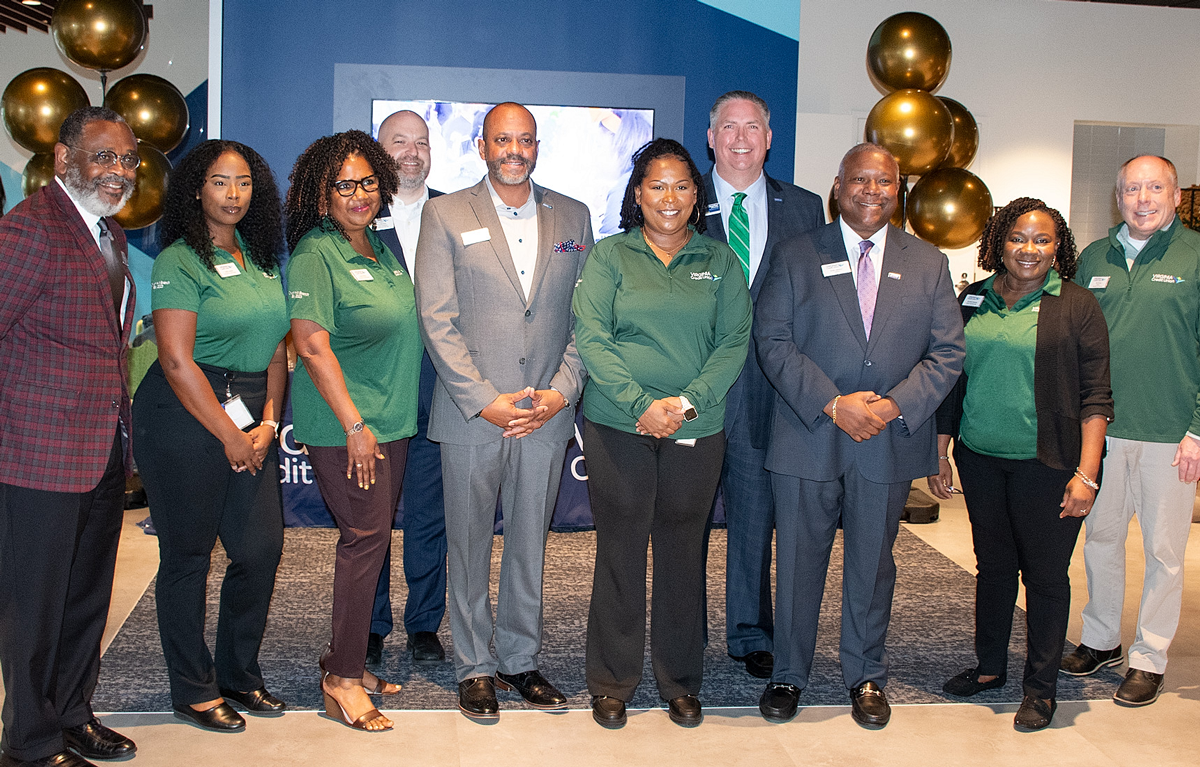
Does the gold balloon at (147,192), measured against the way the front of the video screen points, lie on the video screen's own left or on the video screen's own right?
on the video screen's own right

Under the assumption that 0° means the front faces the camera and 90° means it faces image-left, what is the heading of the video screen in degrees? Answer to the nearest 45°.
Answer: approximately 0°

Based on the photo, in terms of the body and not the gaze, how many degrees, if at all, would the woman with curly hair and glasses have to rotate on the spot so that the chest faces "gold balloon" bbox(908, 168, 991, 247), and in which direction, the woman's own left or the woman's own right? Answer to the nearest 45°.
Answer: approximately 90° to the woman's own left

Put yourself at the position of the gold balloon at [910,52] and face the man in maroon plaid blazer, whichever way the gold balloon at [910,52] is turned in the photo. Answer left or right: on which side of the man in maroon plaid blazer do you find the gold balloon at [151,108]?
right

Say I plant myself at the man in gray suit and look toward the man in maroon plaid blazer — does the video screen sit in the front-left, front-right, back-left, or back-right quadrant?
back-right

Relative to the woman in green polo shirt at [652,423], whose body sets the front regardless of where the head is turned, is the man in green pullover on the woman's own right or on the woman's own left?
on the woman's own left

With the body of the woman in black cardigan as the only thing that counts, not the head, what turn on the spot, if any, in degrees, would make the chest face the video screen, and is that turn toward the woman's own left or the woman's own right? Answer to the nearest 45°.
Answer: approximately 90° to the woman's own right

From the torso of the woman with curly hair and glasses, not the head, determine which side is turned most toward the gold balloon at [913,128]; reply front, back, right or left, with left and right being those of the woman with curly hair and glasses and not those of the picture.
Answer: left

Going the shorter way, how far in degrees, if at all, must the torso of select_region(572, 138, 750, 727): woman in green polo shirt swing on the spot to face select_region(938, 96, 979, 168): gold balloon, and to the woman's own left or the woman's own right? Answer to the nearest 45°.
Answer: approximately 135° to the woman's own left

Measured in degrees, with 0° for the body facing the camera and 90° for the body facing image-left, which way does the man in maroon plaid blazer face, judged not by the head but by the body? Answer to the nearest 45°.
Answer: approximately 315°
